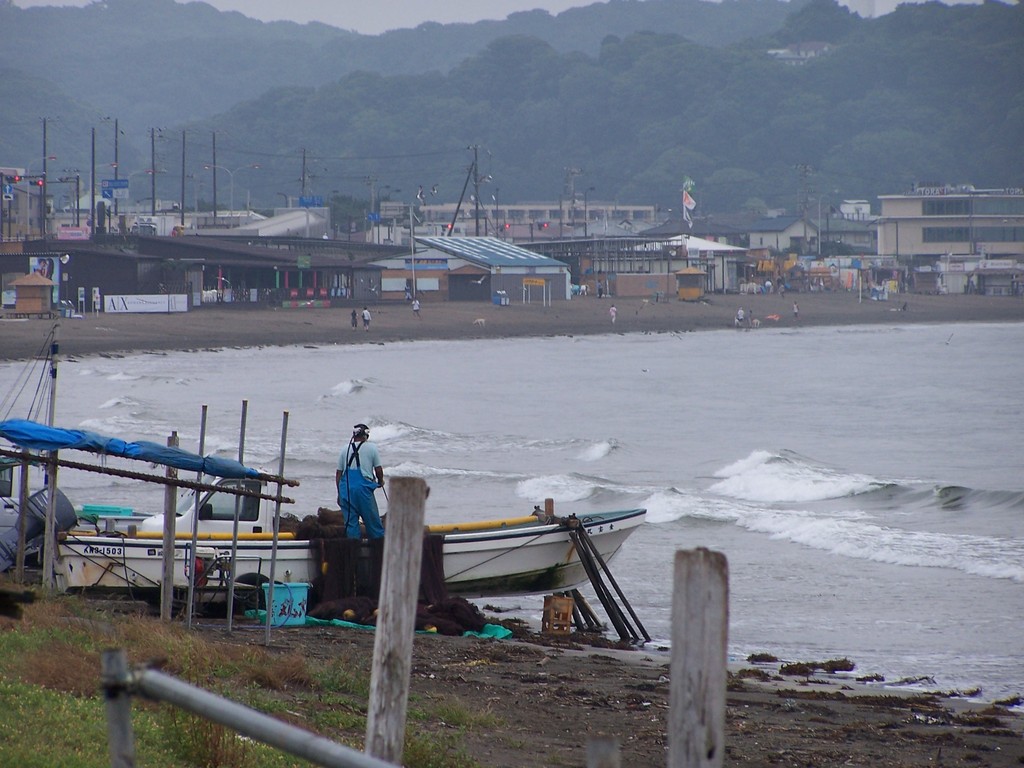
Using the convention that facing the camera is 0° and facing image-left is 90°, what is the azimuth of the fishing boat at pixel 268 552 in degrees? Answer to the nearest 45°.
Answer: approximately 270°

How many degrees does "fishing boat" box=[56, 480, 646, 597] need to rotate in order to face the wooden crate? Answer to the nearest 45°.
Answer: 0° — it already faces it

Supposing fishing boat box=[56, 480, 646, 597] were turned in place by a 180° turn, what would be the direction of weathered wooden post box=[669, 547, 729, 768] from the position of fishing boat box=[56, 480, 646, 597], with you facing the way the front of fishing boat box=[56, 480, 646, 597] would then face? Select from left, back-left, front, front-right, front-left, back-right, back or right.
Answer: left

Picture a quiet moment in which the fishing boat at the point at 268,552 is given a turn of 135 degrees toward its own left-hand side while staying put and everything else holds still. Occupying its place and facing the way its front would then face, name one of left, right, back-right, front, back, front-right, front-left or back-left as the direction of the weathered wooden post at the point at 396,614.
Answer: back-left

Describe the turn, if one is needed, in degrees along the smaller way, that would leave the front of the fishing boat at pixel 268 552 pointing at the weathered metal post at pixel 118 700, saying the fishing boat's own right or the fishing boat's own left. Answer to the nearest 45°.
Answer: approximately 90° to the fishing boat's own right
